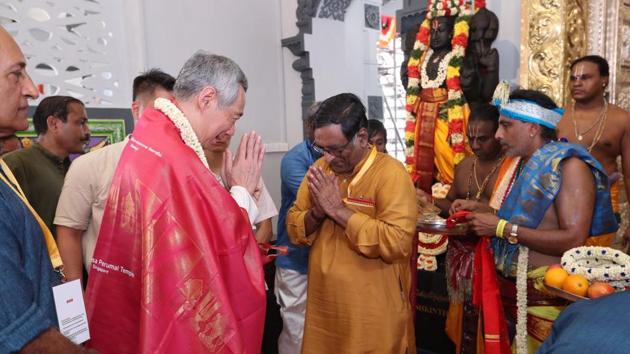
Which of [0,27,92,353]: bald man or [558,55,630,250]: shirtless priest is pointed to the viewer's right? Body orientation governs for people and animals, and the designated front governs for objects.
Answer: the bald man

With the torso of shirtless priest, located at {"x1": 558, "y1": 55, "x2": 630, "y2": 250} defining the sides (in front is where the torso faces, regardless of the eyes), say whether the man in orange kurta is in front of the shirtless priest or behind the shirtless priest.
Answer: in front

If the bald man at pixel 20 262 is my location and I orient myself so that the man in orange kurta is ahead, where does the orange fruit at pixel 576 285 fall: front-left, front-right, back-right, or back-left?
front-right

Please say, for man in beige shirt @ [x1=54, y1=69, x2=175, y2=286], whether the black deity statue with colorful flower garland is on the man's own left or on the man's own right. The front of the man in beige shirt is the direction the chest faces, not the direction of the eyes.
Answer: on the man's own left

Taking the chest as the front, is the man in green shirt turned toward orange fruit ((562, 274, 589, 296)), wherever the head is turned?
yes

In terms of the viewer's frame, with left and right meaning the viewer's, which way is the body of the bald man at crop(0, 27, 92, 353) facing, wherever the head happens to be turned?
facing to the right of the viewer

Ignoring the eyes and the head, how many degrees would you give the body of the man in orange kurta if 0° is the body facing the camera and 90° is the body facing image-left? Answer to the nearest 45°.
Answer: approximately 45°

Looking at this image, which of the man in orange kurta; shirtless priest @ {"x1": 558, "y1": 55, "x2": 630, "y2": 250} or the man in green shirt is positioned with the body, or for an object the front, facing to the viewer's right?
the man in green shirt

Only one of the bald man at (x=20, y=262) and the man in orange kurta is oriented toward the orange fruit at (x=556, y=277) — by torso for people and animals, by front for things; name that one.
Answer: the bald man

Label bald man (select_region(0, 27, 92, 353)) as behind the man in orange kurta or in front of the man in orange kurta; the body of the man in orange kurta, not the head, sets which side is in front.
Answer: in front

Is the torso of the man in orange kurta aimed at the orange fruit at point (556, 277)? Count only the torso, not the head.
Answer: no

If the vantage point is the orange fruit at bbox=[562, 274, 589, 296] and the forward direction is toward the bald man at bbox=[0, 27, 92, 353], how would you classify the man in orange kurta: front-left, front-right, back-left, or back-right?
front-right
